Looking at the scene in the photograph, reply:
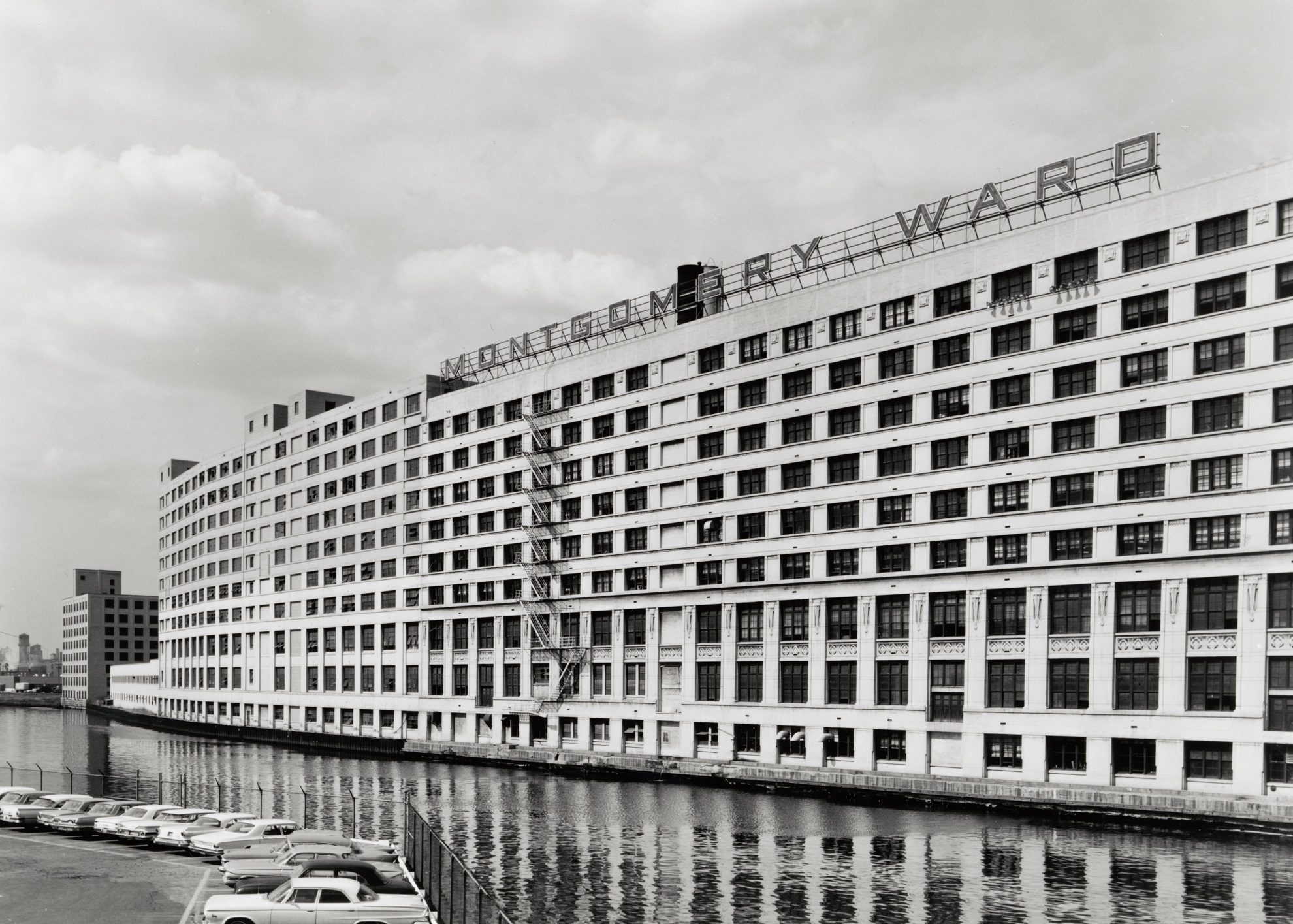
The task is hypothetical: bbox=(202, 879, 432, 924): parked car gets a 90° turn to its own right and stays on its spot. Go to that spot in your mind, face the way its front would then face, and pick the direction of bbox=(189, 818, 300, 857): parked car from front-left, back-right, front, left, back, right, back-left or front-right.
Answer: front

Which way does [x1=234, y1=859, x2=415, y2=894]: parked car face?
to the viewer's left

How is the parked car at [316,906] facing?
to the viewer's left

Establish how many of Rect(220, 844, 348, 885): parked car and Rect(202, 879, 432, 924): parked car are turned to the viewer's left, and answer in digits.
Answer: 2

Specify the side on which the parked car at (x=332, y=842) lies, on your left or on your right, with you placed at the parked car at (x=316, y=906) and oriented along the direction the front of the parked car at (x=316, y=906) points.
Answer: on your right

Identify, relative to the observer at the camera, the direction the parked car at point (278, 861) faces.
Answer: facing to the left of the viewer
